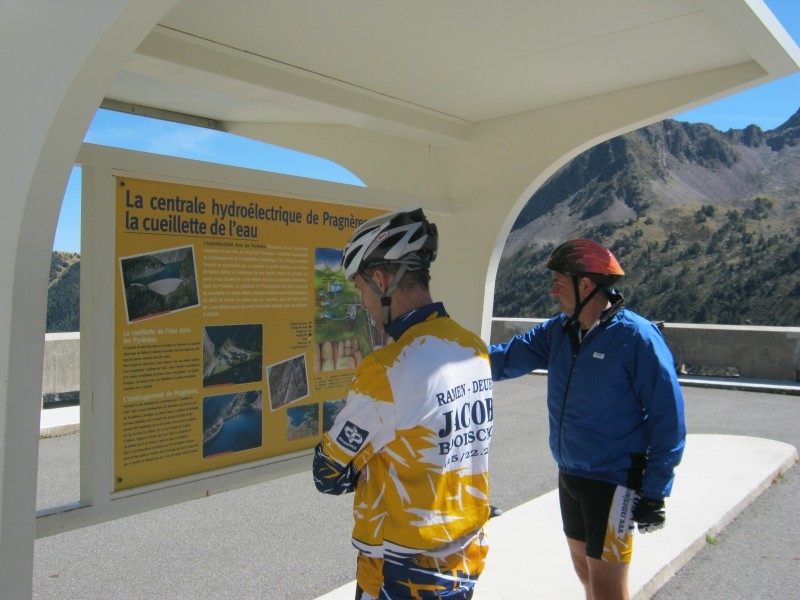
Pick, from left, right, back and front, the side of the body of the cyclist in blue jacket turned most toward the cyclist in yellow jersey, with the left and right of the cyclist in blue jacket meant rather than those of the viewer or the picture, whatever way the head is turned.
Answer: front

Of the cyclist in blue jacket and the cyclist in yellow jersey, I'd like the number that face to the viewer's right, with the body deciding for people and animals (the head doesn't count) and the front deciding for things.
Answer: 0

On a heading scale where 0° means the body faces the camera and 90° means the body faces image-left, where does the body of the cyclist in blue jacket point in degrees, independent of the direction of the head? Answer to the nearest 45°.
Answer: approximately 45°

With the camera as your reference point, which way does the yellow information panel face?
facing the viewer and to the right of the viewer

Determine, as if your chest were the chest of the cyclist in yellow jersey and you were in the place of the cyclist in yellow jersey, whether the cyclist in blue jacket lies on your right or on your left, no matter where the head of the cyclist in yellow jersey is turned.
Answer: on your right

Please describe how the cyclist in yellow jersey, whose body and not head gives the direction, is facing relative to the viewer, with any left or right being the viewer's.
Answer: facing away from the viewer and to the left of the viewer

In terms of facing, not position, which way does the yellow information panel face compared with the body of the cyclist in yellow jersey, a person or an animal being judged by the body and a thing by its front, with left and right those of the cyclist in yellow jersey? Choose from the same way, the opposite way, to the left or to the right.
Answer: the opposite way

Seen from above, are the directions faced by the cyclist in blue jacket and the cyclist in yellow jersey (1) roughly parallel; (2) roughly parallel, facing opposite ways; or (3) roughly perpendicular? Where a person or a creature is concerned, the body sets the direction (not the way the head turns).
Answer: roughly perpendicular

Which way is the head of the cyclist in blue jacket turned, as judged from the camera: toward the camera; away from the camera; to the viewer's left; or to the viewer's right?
to the viewer's left

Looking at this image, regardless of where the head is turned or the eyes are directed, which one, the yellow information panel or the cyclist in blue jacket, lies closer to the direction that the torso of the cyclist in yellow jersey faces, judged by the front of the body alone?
the yellow information panel

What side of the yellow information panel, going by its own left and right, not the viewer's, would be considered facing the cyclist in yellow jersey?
front

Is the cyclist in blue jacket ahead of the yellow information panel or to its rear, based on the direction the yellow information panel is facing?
ahead

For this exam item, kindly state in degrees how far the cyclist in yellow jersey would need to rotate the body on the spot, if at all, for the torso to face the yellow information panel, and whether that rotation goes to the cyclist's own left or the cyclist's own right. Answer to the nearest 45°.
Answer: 0° — they already face it
